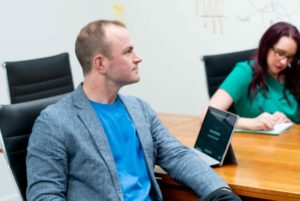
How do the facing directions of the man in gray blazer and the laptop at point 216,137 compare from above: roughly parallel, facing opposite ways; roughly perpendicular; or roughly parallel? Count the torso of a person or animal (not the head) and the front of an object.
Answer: roughly perpendicular

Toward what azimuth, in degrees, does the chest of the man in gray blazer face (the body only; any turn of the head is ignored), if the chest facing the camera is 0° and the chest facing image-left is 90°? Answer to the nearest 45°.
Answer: approximately 315°

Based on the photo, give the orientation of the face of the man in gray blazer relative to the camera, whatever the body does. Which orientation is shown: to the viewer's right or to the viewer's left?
to the viewer's right

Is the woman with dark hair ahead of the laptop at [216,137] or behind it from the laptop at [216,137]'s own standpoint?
behind

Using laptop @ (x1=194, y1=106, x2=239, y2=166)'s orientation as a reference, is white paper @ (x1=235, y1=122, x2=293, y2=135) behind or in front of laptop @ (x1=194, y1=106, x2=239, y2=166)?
behind

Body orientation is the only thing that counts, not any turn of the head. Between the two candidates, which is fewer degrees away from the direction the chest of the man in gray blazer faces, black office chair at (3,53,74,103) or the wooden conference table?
the wooden conference table

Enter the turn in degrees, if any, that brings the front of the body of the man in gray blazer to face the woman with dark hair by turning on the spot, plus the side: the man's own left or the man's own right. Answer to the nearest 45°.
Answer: approximately 90° to the man's own left

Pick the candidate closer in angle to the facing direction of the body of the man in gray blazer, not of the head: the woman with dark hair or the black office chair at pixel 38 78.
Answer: the woman with dark hair

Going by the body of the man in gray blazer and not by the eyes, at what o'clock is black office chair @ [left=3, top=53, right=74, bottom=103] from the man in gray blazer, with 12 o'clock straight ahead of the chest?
The black office chair is roughly at 7 o'clock from the man in gray blazer.
